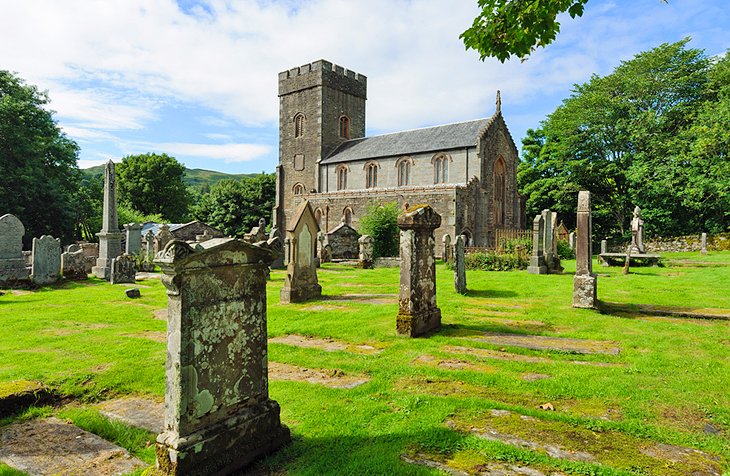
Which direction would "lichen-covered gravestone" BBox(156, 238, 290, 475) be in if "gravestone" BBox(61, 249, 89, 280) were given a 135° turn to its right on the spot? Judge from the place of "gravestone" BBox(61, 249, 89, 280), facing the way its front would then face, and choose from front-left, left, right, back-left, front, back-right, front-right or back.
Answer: back-left

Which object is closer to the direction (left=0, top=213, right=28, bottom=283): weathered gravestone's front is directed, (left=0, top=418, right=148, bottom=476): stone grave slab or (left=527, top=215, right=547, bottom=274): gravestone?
the stone grave slab

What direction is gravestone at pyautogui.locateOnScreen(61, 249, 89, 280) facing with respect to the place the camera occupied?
facing the viewer

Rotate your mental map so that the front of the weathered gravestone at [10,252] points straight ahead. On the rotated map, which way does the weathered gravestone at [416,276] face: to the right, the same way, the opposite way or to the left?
the same way

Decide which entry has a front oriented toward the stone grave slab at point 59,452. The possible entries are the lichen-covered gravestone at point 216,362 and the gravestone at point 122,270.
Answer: the gravestone

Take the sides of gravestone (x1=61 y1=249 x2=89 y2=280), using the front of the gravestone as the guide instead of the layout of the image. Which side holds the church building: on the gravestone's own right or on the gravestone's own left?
on the gravestone's own left

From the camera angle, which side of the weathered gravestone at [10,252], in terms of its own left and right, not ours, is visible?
front

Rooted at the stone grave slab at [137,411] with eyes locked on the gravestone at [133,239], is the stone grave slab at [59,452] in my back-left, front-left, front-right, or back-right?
back-left

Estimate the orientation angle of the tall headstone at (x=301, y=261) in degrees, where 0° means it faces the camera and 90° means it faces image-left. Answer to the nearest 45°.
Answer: approximately 315°

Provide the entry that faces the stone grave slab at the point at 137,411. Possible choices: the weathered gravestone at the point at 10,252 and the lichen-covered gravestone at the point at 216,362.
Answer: the weathered gravestone

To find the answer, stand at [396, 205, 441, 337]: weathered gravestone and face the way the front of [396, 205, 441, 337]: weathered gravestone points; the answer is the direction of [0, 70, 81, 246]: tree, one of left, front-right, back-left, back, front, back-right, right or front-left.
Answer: back

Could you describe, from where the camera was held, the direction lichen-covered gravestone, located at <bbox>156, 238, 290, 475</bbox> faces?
facing the viewer and to the right of the viewer

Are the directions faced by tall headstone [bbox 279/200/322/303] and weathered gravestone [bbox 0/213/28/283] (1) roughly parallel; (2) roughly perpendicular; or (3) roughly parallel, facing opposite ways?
roughly parallel

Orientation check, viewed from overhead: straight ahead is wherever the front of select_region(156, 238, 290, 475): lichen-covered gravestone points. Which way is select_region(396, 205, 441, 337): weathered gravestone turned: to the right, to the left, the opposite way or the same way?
the same way

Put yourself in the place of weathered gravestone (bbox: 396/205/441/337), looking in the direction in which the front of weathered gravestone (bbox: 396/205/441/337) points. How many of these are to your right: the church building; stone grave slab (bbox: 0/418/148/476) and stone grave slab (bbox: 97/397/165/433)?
2
